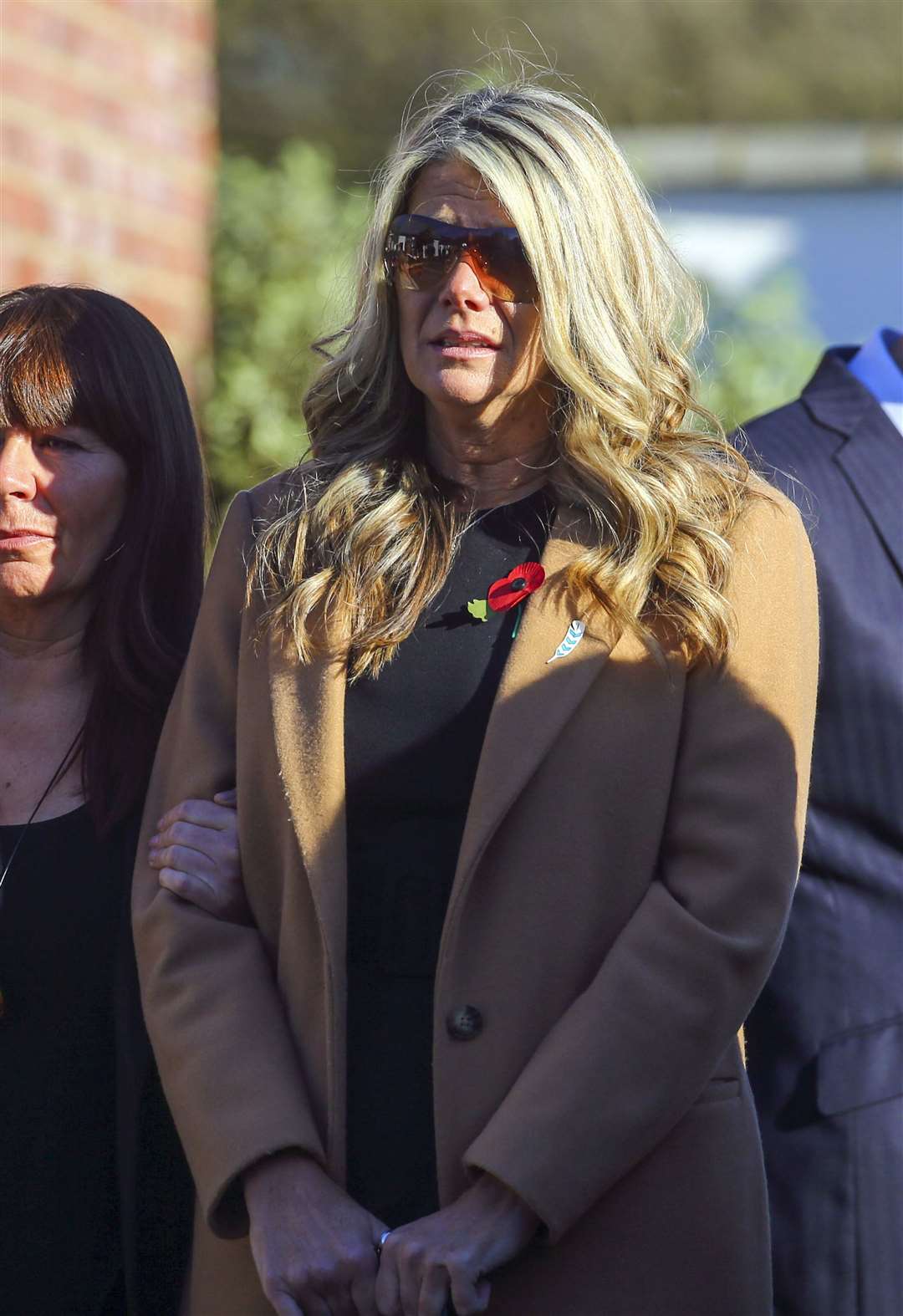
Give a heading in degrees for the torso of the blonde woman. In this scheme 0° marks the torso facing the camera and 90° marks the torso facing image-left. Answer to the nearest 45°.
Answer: approximately 45°

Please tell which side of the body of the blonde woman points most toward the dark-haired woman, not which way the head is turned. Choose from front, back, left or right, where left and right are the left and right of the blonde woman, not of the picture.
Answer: right
